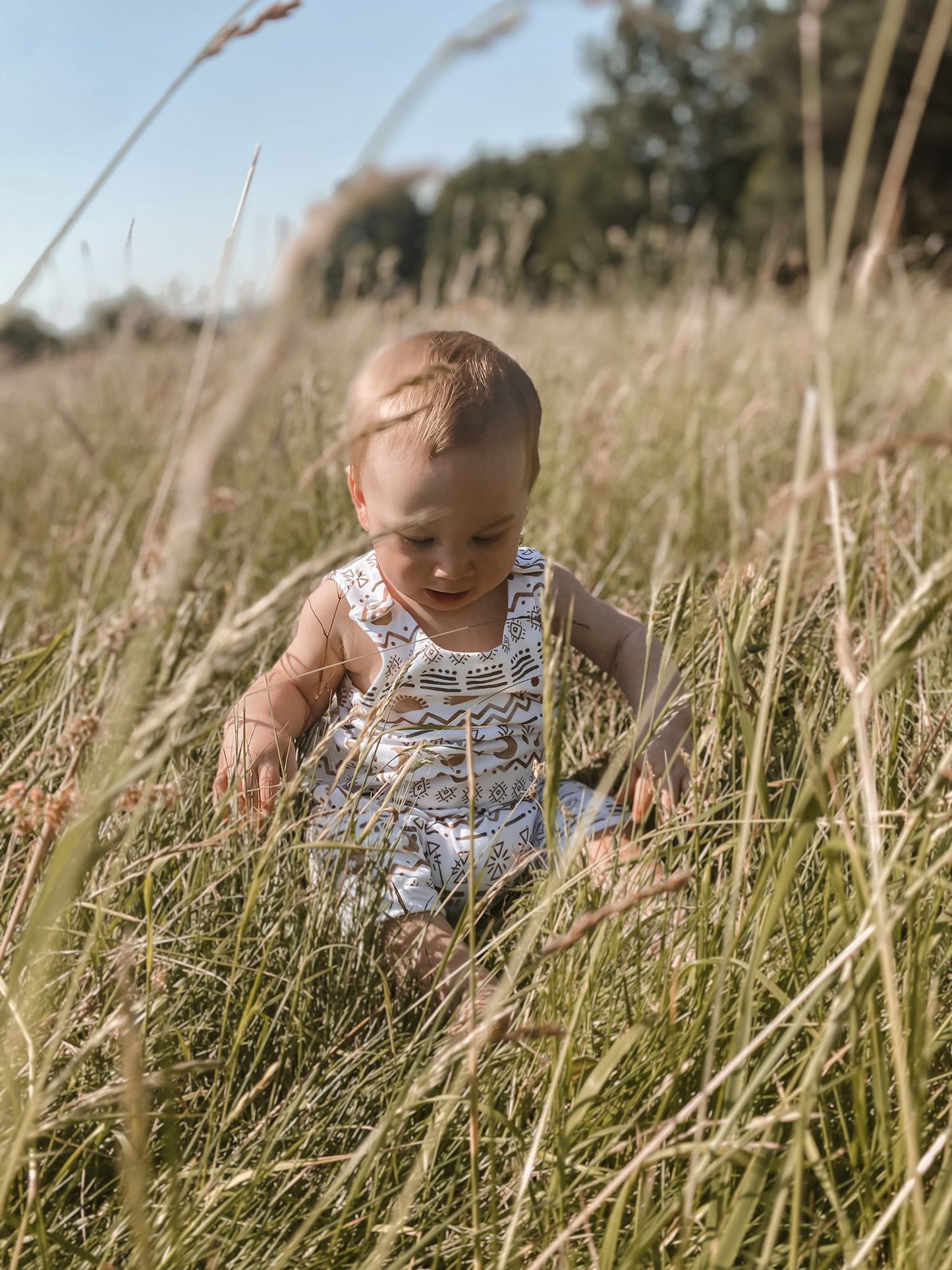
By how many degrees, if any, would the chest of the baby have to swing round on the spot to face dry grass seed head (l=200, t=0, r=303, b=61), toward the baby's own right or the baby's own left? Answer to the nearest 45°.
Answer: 0° — they already face it

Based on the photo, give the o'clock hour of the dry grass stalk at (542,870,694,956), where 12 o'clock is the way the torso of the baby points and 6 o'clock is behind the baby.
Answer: The dry grass stalk is roughly at 12 o'clock from the baby.

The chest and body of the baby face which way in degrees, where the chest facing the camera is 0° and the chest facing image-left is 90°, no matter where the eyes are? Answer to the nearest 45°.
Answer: approximately 0°

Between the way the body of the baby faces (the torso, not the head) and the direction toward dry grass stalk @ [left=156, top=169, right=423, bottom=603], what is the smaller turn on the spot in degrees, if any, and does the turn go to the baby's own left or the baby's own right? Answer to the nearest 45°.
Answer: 0° — they already face it
